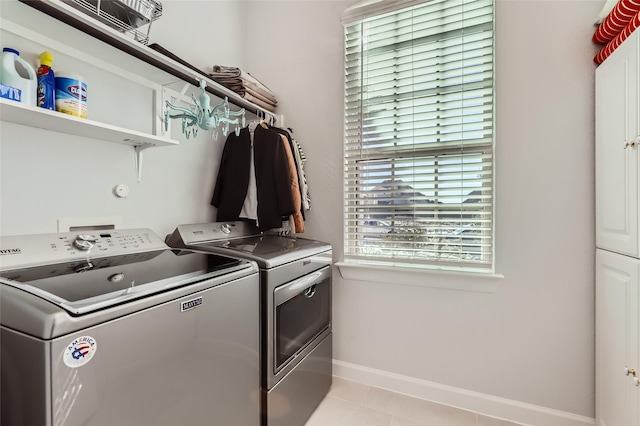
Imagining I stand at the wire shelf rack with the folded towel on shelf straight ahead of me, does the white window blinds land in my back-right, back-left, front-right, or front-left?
front-right

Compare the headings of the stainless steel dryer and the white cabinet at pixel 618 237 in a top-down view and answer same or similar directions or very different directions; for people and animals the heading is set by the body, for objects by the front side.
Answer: very different directions

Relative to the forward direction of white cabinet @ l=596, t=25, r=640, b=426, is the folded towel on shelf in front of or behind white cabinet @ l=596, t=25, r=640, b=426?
in front

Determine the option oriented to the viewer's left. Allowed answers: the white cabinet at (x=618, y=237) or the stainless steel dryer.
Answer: the white cabinet

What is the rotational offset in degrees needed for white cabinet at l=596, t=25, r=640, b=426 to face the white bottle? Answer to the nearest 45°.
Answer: approximately 45° to its left

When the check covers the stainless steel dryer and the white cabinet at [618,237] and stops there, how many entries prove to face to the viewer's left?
1

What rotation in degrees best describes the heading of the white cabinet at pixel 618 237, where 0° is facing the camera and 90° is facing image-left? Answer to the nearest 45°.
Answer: approximately 90°

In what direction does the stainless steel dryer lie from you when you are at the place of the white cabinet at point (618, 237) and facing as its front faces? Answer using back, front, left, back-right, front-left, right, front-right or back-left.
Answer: front-left

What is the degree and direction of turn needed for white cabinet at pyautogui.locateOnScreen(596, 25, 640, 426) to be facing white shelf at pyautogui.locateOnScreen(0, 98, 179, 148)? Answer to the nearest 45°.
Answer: approximately 45° to its left
